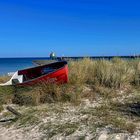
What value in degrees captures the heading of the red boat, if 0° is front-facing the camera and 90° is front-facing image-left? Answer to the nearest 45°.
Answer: approximately 270°
